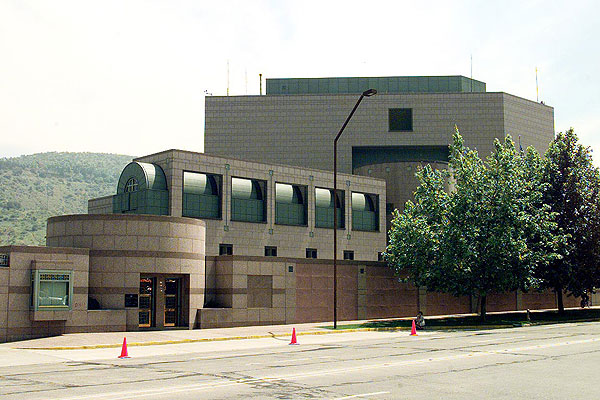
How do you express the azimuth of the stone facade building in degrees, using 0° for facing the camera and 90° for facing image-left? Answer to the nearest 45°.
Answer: approximately 315°

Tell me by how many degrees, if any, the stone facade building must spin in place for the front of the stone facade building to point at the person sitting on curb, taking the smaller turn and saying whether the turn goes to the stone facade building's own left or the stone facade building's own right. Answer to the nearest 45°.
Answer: approximately 45° to the stone facade building's own left

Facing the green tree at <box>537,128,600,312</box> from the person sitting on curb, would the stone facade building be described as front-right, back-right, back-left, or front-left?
back-left

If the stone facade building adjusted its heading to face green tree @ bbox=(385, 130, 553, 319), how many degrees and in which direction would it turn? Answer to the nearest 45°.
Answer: approximately 45° to its left

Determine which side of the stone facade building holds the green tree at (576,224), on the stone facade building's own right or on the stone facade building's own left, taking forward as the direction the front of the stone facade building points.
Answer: on the stone facade building's own left
